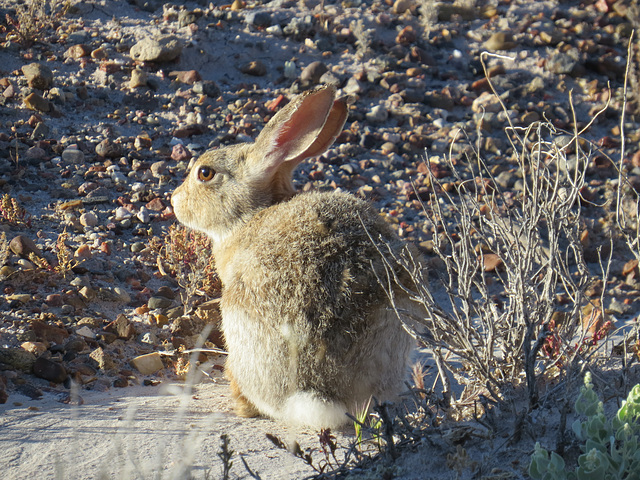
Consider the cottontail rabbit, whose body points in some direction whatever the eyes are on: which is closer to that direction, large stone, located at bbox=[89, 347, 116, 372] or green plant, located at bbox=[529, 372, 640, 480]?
the large stone

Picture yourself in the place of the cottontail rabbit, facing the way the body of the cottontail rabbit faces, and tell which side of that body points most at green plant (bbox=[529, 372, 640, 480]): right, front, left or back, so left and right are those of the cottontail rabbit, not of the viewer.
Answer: back

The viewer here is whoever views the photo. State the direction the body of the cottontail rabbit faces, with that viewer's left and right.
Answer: facing away from the viewer and to the left of the viewer

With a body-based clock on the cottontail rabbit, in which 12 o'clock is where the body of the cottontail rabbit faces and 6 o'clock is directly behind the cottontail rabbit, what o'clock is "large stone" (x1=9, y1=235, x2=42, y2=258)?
The large stone is roughly at 12 o'clock from the cottontail rabbit.

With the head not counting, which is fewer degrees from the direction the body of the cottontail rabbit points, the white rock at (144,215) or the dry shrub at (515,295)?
the white rock

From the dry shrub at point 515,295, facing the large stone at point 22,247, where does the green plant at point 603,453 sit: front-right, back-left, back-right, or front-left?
back-left

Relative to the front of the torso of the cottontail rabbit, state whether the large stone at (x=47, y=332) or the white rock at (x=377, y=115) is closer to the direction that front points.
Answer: the large stone

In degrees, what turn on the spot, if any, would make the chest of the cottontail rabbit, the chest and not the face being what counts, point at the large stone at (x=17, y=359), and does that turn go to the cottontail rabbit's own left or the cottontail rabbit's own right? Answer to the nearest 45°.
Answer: approximately 45° to the cottontail rabbit's own left

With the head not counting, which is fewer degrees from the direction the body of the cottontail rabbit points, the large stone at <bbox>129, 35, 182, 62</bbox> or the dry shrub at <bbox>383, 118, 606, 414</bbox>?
the large stone

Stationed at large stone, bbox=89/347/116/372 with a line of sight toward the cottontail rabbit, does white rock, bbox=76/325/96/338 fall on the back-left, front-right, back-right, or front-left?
back-left
